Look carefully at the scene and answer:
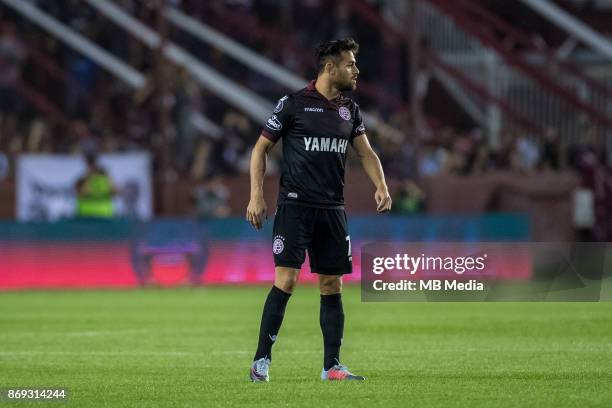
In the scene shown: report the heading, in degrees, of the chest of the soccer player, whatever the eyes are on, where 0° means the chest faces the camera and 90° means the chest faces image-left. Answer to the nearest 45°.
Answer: approximately 315°

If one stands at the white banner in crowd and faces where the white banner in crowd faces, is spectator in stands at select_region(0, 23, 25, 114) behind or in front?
behind

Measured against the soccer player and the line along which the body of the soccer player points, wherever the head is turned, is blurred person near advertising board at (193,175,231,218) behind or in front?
behind

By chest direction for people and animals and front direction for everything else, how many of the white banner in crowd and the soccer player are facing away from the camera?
0

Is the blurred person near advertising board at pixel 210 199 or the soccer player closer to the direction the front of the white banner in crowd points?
the soccer player

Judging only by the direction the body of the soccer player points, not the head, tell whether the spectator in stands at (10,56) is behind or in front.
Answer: behind

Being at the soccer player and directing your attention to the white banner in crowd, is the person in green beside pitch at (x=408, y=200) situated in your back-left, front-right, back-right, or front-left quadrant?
front-right

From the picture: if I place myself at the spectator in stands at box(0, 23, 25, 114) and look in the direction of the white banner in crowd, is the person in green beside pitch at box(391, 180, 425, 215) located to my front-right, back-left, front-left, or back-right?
front-left

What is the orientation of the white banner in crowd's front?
toward the camera

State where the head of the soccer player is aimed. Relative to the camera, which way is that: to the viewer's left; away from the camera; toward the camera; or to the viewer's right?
to the viewer's right

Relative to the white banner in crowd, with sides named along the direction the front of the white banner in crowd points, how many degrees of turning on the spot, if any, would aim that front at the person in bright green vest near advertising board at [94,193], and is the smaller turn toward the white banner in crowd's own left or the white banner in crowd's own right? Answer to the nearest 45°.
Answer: approximately 45° to the white banner in crowd's own left

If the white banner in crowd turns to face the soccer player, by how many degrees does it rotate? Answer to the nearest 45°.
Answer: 0° — it already faces them
